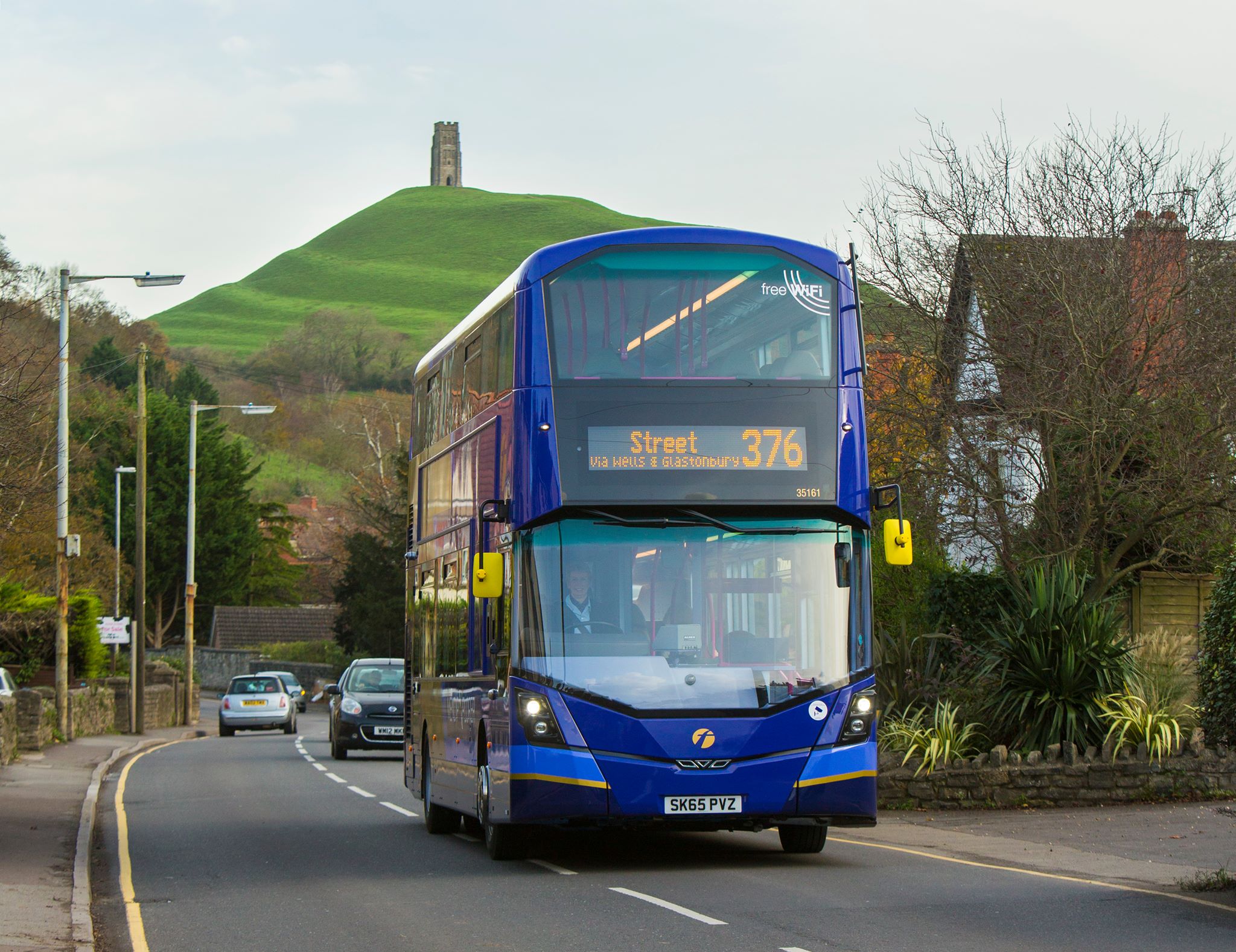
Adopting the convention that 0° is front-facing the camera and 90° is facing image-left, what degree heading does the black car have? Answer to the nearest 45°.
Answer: approximately 0°

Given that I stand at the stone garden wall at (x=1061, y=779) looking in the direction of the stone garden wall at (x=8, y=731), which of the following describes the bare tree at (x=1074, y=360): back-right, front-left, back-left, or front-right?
front-right

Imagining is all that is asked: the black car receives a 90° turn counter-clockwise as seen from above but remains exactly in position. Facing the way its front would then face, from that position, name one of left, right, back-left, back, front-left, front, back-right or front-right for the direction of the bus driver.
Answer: right

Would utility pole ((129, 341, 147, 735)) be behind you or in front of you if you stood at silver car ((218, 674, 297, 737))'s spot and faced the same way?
behind

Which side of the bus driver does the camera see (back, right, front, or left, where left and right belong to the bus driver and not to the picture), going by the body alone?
front

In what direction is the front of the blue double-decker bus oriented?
toward the camera

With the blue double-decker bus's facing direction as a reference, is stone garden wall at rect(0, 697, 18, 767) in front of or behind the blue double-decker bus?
behind

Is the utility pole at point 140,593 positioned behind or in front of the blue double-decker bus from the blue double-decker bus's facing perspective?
behind
